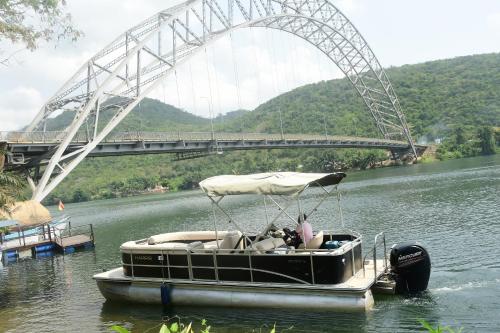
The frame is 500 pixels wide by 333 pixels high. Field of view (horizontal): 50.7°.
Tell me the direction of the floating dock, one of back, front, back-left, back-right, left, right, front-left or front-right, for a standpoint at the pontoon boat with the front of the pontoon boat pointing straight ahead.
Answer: front-right

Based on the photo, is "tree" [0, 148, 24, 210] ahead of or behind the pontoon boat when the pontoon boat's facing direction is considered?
ahead

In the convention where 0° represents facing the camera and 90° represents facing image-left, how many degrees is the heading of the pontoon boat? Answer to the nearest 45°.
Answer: approximately 90°
